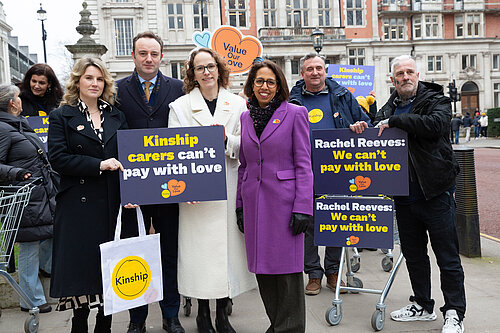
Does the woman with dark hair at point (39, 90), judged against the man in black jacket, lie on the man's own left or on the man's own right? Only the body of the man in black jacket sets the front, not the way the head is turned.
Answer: on the man's own right

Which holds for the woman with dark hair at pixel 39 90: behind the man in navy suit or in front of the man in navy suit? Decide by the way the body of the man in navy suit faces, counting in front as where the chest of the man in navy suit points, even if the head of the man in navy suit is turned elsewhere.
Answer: behind

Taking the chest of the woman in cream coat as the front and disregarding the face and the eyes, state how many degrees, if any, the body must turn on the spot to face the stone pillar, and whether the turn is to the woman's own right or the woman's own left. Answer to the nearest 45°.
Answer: approximately 180°

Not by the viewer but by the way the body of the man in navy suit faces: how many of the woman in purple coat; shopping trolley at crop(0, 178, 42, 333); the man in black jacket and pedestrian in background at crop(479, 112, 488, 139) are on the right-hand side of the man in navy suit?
1

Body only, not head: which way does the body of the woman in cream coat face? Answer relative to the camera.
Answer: toward the camera

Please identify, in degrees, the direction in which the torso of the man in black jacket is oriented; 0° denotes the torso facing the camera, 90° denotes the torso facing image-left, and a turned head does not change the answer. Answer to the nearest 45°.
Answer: approximately 45°

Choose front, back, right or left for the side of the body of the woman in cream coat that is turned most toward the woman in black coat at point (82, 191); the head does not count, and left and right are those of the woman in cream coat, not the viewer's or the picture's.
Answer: right

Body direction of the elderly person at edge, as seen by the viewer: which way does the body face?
to the viewer's right

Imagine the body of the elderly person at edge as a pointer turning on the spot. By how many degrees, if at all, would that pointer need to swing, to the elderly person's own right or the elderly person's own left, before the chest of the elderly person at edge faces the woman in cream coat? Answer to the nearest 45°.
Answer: approximately 45° to the elderly person's own right

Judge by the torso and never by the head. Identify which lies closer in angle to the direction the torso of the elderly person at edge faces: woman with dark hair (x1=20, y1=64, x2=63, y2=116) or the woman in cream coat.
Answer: the woman in cream coat

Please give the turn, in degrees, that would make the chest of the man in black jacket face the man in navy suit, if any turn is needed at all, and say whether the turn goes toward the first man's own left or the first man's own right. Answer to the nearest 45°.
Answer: approximately 45° to the first man's own right
